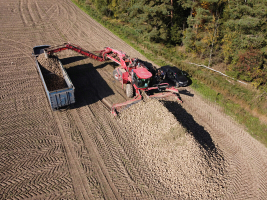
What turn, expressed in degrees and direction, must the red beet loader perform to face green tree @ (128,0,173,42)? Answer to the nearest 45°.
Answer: approximately 135° to its left

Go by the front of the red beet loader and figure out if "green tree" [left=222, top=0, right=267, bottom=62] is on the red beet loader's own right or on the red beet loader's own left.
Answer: on the red beet loader's own left

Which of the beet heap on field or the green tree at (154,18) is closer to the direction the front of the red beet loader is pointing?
the beet heap on field

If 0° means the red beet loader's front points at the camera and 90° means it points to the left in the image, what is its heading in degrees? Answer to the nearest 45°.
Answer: approximately 315°
